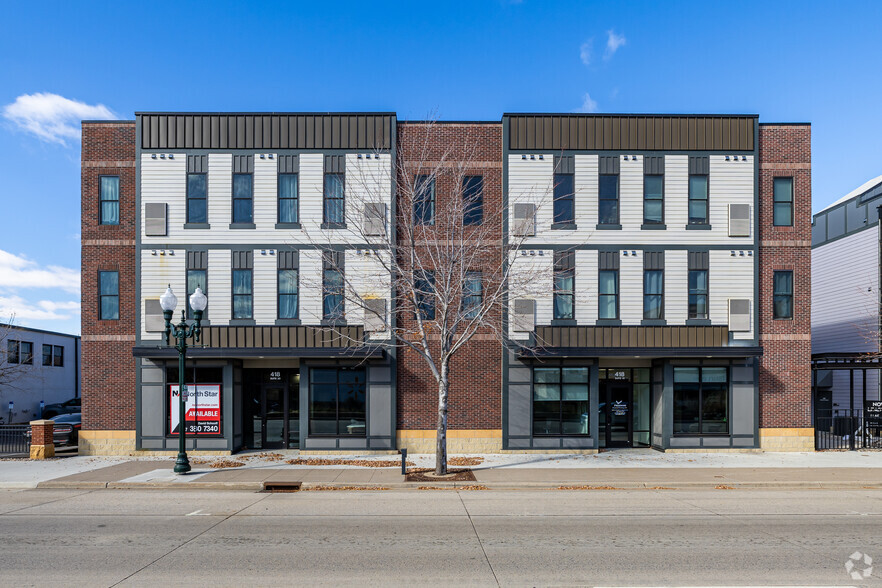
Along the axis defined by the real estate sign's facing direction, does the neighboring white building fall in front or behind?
behind

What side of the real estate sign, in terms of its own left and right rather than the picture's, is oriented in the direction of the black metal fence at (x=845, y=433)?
left

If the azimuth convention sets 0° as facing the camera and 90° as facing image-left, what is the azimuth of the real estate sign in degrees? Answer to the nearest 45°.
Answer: approximately 0°

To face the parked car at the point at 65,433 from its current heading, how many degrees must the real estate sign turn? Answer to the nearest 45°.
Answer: approximately 135° to its right

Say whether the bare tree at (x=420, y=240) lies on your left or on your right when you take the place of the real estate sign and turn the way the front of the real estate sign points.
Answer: on your left

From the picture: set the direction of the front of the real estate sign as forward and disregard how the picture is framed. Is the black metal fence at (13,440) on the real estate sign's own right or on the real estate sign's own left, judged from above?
on the real estate sign's own right
